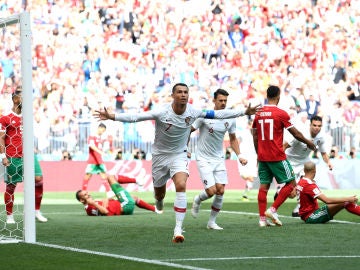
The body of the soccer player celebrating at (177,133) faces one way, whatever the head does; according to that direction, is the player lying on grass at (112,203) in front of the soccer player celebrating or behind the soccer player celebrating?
behind

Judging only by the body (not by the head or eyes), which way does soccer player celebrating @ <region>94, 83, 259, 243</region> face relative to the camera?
toward the camera

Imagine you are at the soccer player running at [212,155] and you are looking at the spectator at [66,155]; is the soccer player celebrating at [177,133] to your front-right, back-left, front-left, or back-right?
back-left

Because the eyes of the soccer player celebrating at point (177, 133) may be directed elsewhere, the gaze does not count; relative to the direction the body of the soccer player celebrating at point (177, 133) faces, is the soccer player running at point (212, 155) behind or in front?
behind

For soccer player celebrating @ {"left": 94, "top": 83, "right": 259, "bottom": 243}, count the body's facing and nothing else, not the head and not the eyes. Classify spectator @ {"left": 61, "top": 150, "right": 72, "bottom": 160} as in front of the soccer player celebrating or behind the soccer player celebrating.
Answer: behind

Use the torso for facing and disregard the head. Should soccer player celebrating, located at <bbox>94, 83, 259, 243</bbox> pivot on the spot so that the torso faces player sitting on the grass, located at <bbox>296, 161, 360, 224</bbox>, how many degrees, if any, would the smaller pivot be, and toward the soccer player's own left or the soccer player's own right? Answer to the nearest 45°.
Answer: approximately 135° to the soccer player's own left
